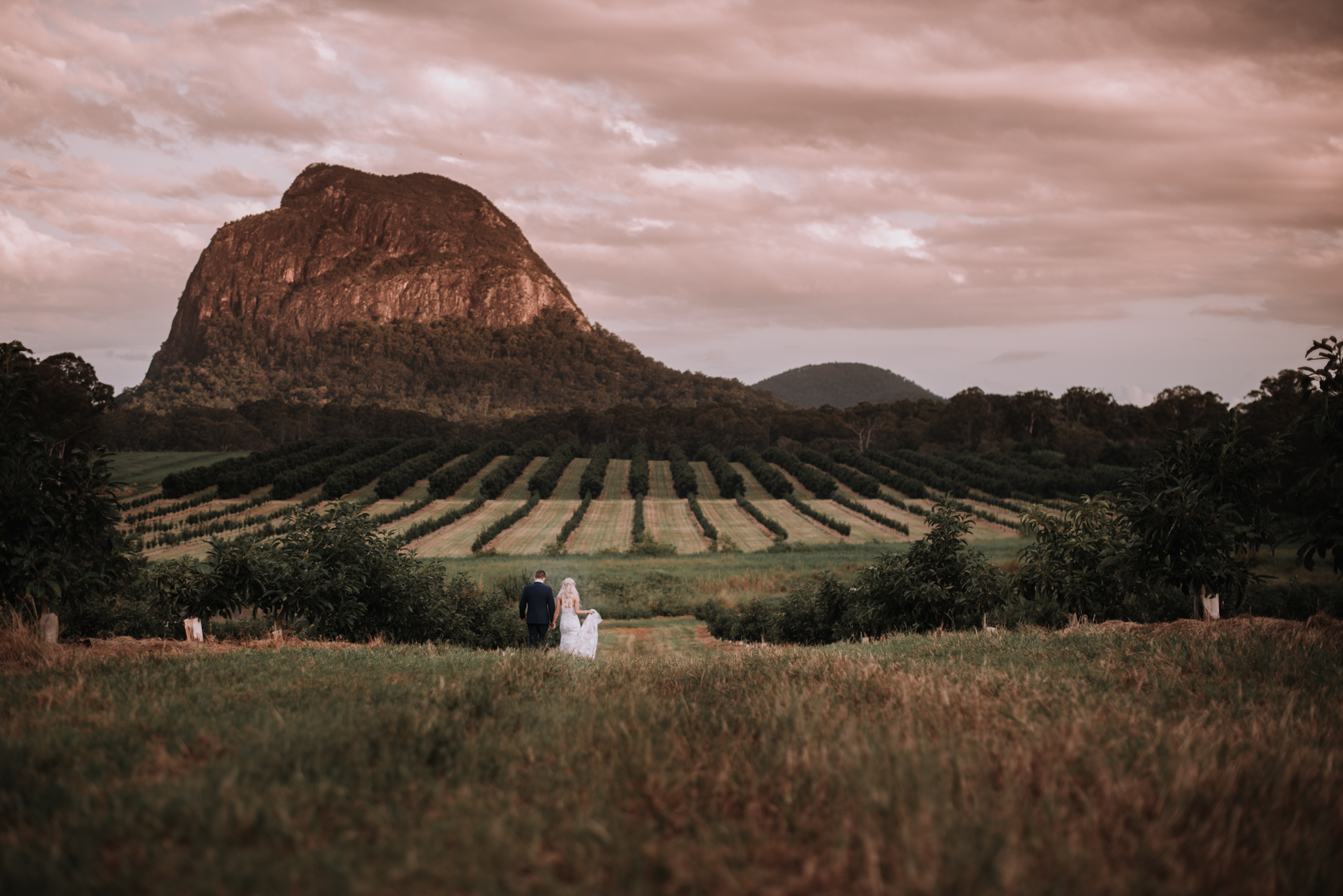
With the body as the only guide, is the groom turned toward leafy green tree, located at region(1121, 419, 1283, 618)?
no

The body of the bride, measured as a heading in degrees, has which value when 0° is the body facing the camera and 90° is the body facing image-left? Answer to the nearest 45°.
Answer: approximately 180°

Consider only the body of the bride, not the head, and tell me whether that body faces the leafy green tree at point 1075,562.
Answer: no

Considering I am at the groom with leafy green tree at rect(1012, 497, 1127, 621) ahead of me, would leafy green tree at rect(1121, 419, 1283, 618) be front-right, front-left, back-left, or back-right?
front-right

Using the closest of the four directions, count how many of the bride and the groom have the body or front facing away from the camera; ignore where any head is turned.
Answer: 2

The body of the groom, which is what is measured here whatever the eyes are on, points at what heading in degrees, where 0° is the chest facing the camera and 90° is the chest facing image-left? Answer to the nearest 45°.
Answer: approximately 180°

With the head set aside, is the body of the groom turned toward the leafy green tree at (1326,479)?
no

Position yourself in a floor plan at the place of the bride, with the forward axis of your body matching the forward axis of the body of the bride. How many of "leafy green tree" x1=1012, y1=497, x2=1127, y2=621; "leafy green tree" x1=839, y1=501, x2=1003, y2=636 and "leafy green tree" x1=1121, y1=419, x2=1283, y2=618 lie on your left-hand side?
0

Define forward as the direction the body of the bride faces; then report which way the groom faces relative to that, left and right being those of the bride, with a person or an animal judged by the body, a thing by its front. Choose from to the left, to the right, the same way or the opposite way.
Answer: the same way

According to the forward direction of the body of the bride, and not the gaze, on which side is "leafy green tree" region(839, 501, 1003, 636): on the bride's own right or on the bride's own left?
on the bride's own right

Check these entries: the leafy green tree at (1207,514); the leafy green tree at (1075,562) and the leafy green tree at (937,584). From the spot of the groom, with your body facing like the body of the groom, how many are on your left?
0
